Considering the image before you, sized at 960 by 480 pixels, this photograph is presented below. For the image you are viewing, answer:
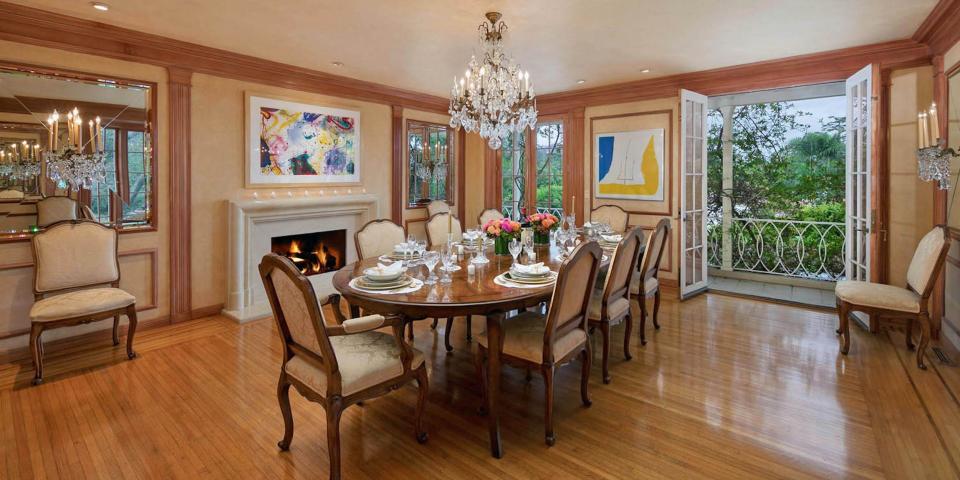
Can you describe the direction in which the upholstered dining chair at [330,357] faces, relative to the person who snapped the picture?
facing away from the viewer and to the right of the viewer

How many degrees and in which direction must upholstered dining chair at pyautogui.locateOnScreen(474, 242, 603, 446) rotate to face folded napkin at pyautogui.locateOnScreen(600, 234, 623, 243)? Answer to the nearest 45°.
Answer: approximately 45° to its right

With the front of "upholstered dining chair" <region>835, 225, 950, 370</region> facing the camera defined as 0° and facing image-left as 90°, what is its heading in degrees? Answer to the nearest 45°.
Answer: approximately 90°

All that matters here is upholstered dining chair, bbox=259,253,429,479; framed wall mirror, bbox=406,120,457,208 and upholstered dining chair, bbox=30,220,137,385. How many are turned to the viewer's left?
0

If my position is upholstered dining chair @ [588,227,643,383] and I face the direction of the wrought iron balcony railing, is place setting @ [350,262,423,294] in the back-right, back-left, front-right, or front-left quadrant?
back-left

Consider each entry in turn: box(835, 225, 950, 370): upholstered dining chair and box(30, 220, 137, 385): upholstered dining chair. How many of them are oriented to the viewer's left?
1

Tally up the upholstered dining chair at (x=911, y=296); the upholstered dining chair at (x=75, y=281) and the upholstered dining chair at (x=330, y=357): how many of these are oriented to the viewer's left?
1

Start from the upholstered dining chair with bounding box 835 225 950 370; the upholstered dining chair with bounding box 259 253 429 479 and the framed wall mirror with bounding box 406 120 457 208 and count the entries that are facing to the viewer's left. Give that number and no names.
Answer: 1

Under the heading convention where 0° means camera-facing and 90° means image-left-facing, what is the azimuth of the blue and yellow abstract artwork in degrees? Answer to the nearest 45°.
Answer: approximately 45°

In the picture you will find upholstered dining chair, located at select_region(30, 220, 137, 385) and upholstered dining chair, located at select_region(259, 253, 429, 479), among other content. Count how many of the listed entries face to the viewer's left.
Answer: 0

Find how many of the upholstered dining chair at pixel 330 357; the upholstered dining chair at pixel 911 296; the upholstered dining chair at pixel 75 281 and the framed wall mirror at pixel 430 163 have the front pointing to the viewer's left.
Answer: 1

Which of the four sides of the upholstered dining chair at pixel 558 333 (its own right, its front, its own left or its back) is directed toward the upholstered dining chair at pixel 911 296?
right
